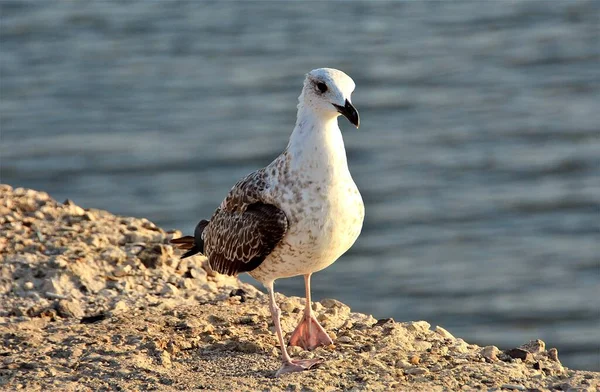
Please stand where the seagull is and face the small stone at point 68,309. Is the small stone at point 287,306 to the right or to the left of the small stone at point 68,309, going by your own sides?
right

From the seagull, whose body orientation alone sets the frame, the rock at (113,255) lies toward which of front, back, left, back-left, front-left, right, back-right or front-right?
back

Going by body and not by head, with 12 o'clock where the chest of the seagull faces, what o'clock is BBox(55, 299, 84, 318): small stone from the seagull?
The small stone is roughly at 6 o'clock from the seagull.

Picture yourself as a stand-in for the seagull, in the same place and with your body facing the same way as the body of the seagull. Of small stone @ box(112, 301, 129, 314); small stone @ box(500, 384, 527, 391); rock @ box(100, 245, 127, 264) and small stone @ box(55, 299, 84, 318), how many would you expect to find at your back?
3

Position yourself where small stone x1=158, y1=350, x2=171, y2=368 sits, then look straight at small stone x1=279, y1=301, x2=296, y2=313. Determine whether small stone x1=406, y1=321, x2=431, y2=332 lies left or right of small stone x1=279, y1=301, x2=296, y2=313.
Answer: right

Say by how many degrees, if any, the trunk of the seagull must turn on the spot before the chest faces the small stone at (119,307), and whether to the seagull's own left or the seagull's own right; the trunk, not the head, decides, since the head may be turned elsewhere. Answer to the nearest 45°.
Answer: approximately 180°

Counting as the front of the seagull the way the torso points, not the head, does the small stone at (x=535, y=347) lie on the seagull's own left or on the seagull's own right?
on the seagull's own left

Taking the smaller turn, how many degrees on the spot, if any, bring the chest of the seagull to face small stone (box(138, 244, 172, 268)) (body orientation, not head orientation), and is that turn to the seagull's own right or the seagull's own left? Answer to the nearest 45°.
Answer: approximately 180°

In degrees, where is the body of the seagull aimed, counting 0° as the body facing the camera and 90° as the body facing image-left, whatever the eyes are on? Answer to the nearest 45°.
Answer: approximately 315°

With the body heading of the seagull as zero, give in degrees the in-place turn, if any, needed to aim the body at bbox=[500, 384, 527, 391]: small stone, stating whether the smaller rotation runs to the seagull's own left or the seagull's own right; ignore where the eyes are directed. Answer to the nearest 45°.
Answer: approximately 45° to the seagull's own left
